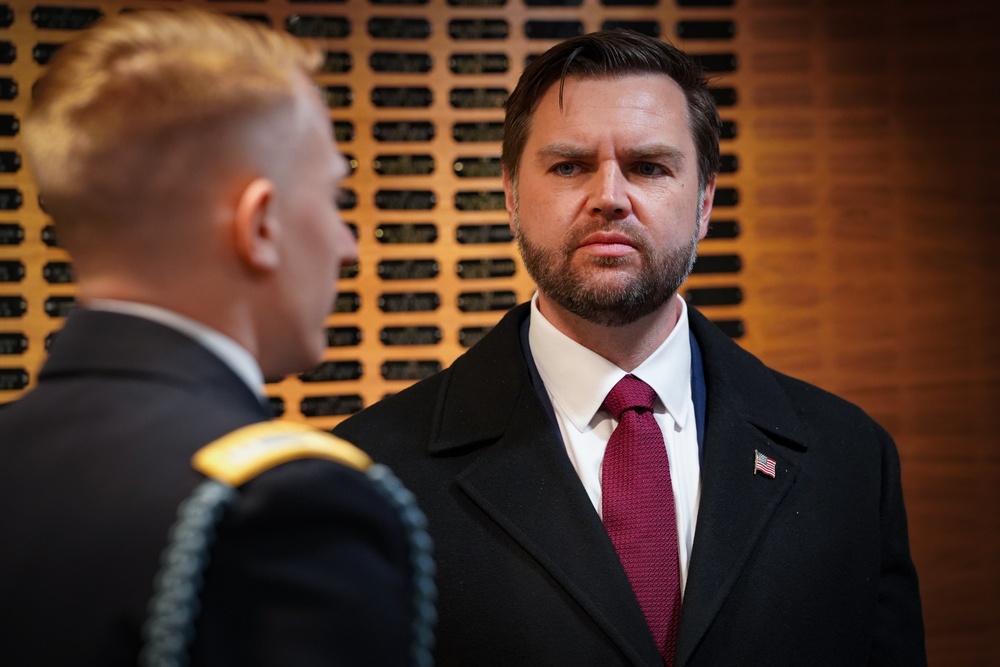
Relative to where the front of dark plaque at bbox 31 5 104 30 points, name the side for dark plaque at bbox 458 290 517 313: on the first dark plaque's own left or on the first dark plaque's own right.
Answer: on the first dark plaque's own left

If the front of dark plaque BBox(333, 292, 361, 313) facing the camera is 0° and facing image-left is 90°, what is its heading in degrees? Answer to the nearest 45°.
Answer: approximately 0°

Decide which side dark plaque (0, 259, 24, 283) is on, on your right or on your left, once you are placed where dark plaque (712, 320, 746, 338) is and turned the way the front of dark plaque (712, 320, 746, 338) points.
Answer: on your right

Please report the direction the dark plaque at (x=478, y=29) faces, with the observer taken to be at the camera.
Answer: facing the viewer

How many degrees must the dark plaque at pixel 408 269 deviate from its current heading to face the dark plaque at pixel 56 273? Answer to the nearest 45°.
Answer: approximately 90° to its right

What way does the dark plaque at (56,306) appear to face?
toward the camera

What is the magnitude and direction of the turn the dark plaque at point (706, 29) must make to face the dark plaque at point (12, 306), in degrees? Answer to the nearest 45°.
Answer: approximately 45° to its right

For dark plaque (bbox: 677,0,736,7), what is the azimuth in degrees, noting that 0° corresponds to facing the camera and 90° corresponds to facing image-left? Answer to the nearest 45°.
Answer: approximately 0°

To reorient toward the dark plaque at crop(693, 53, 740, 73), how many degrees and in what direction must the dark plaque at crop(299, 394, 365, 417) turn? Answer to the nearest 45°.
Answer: approximately 90° to its left

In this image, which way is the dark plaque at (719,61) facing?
toward the camera

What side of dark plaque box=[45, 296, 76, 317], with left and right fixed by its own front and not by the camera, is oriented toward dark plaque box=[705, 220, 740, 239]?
left

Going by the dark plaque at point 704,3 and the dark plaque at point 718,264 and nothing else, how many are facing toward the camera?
2

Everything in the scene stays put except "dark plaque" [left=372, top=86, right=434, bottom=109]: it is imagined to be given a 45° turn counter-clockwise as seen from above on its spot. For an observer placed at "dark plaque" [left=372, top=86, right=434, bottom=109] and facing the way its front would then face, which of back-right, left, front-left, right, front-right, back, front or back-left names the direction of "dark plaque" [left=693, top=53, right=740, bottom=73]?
front-left
